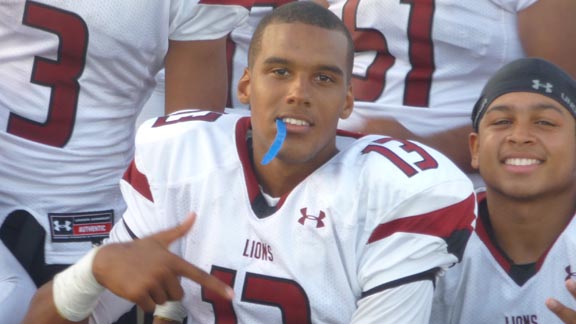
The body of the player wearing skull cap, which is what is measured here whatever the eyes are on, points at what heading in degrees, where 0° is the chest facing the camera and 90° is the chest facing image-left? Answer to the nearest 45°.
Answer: approximately 0°
